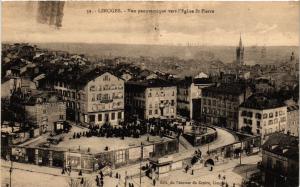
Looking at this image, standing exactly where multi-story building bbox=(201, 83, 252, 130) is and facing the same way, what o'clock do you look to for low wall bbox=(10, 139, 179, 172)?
The low wall is roughly at 1 o'clock from the multi-story building.

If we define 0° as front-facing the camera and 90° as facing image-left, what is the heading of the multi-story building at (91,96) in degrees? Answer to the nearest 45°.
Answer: approximately 0°

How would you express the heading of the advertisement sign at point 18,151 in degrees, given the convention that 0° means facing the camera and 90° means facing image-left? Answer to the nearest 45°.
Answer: approximately 0°

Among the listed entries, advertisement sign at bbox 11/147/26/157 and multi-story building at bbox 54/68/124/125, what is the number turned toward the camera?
2

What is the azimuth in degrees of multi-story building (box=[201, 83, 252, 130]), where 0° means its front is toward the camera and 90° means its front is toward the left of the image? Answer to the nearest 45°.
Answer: approximately 45°
